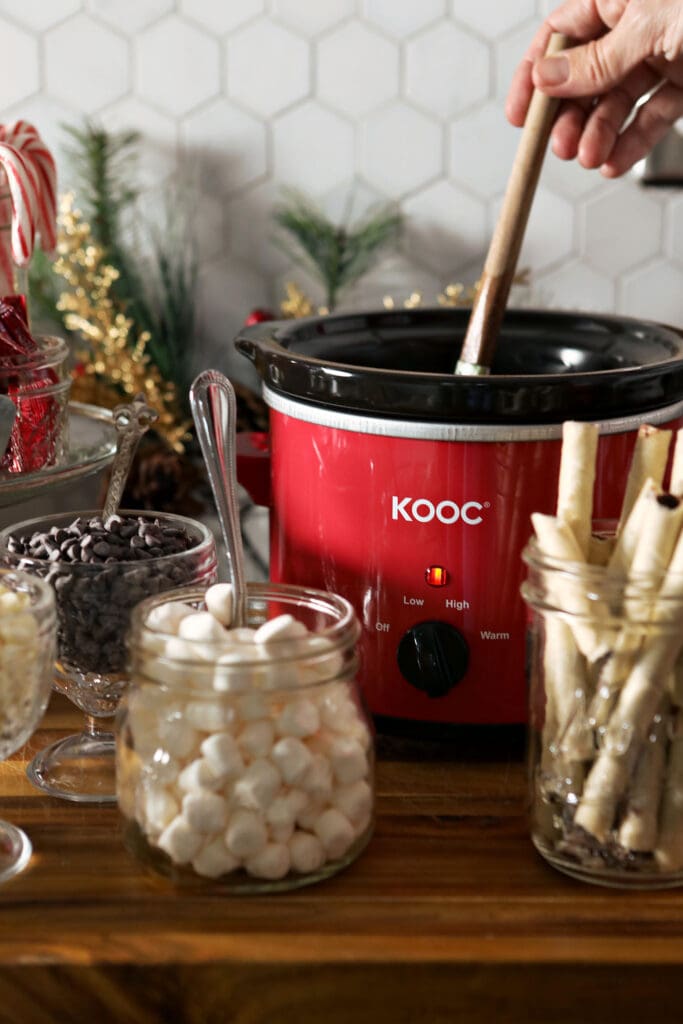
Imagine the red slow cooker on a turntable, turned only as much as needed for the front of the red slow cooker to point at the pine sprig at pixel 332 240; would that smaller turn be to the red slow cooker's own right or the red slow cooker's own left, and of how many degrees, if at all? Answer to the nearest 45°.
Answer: approximately 180°

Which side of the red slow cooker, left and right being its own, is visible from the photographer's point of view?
front
